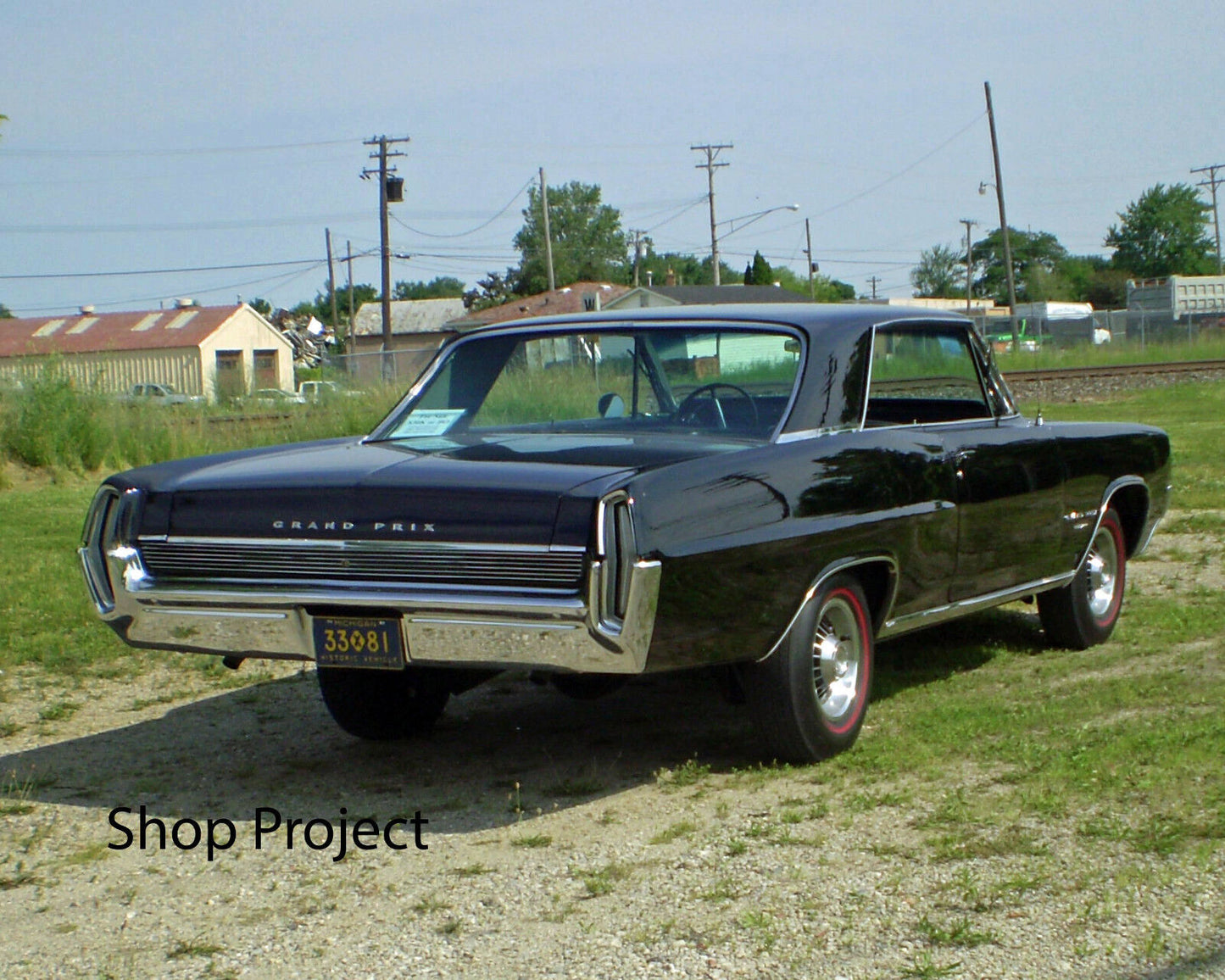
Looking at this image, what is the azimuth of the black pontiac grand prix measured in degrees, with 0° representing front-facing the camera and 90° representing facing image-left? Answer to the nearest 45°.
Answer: approximately 225°

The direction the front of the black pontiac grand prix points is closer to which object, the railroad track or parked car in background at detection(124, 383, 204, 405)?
the railroad track

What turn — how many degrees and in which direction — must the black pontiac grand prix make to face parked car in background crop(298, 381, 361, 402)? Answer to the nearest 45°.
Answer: approximately 45° to its left

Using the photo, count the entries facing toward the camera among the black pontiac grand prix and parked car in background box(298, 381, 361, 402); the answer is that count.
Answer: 0

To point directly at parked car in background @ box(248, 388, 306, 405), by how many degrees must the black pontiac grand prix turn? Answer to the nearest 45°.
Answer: approximately 45° to its left

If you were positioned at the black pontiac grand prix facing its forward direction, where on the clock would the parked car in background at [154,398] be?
The parked car in background is roughly at 10 o'clock from the black pontiac grand prix.

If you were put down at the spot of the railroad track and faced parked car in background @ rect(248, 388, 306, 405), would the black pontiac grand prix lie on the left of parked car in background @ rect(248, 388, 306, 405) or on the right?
left
